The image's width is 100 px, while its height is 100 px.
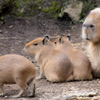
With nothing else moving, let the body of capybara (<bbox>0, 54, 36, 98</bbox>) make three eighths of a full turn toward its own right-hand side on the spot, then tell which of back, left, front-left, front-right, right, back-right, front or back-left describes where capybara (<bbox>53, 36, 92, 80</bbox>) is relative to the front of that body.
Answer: front

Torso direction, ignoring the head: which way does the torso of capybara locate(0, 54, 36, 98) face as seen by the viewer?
to the viewer's left

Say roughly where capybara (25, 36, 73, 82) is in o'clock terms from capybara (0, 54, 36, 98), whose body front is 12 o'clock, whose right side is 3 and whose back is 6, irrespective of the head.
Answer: capybara (25, 36, 73, 82) is roughly at 4 o'clock from capybara (0, 54, 36, 98).

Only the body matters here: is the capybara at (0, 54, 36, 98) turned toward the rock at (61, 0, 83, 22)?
no
